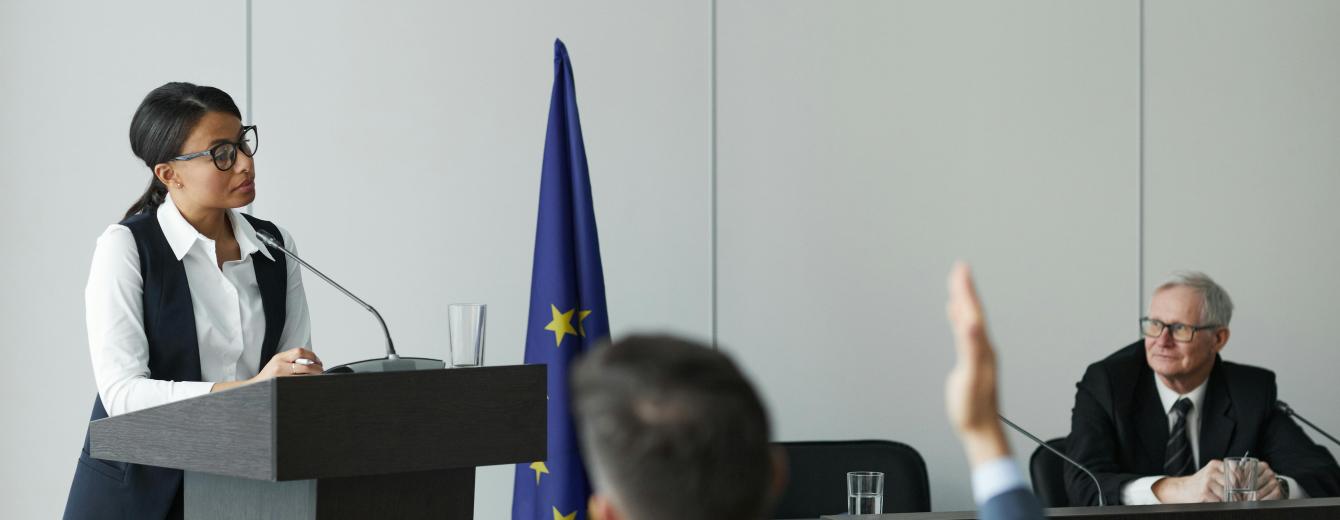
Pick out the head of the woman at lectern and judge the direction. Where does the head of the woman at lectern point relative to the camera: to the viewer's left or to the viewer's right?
to the viewer's right

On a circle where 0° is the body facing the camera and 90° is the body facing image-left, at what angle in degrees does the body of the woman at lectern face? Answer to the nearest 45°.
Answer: approximately 315°

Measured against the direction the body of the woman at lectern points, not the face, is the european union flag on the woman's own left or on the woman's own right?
on the woman's own left

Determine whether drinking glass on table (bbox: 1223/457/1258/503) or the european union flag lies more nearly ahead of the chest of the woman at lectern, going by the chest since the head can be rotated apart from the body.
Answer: the drinking glass on table

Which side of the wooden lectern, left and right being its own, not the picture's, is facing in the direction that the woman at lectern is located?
back

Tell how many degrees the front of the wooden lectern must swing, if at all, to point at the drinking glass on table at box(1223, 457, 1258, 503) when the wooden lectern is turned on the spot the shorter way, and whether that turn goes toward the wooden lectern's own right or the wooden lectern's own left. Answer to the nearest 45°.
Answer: approximately 45° to the wooden lectern's own left

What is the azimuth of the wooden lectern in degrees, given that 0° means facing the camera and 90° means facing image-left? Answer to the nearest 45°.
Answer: approximately 315°
